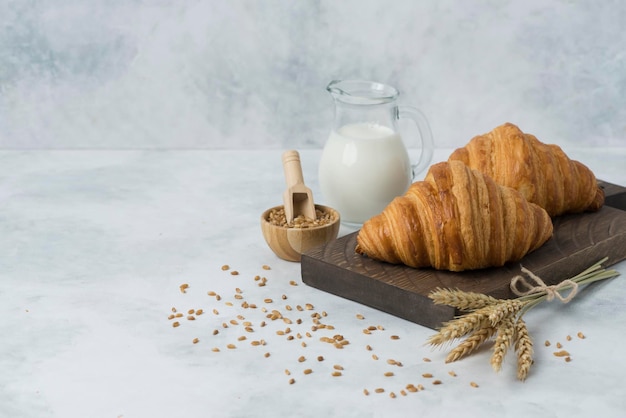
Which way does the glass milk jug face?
to the viewer's left

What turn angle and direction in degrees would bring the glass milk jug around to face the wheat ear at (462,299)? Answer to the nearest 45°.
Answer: approximately 90° to its left

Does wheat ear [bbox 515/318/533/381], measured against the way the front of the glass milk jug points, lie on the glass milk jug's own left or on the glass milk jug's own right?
on the glass milk jug's own left

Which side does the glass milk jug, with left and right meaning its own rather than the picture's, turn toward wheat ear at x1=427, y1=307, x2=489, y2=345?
left

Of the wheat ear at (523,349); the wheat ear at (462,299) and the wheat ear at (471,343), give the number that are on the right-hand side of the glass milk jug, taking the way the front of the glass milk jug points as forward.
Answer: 0
